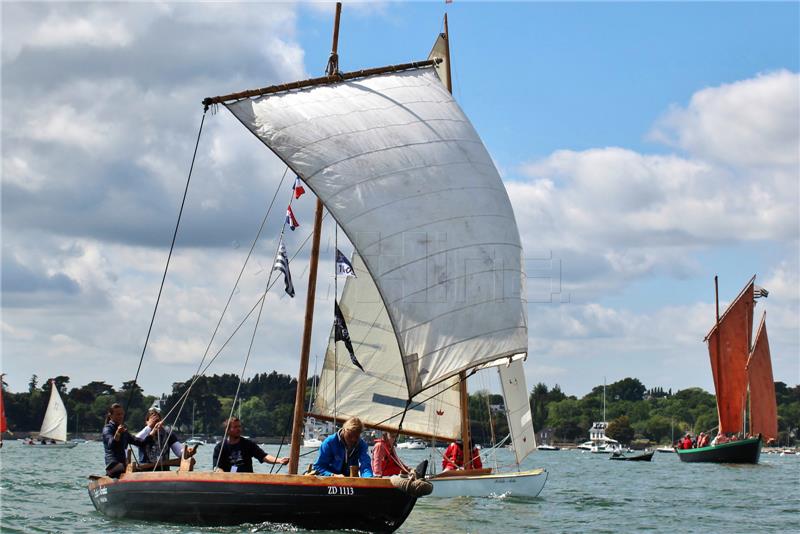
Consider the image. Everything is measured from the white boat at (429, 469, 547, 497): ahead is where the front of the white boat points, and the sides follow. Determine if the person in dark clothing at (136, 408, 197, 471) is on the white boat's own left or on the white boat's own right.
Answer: on the white boat's own right

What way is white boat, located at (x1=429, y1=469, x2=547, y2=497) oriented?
to the viewer's right

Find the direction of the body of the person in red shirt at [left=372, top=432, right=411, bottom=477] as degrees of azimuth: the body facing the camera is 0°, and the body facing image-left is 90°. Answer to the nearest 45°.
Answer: approximately 315°

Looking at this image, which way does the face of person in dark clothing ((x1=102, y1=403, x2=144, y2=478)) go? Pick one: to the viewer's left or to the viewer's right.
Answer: to the viewer's right

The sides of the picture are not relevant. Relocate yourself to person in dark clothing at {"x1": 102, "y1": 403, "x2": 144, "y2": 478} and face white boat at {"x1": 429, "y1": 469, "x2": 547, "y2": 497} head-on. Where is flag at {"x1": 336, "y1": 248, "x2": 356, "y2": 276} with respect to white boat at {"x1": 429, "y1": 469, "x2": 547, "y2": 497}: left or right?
right
